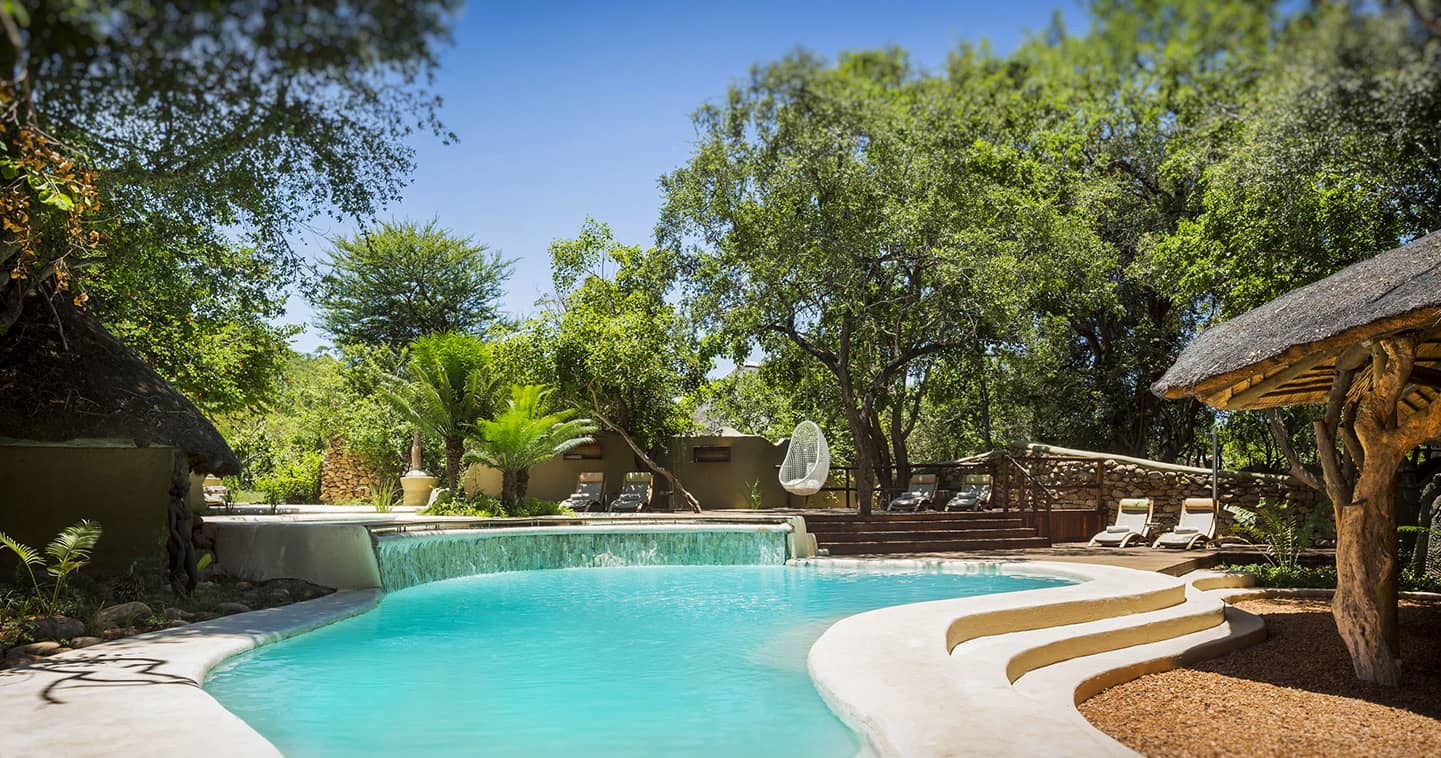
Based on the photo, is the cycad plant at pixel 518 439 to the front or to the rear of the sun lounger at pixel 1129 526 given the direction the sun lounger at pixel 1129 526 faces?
to the front

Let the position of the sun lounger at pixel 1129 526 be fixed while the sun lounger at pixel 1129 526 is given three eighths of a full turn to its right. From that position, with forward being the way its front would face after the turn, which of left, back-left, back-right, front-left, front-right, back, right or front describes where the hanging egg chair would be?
left

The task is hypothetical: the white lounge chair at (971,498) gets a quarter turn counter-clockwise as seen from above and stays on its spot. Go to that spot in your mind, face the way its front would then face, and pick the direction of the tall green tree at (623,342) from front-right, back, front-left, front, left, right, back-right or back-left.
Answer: back-right

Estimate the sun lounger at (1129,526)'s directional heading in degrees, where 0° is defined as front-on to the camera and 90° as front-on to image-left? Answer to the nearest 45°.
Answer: approximately 45°

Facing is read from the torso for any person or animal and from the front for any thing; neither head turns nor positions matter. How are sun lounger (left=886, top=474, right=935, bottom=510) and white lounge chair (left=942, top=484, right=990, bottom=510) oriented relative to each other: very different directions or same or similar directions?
same or similar directions

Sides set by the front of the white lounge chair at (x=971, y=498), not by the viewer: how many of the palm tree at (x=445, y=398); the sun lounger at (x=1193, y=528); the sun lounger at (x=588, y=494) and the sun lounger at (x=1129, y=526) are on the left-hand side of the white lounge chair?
2

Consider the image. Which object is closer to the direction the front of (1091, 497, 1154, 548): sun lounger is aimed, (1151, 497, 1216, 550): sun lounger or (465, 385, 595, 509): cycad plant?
the cycad plant

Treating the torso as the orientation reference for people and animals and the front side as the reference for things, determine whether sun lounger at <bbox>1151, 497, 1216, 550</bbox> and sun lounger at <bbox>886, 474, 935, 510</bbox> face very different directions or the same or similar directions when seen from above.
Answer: same or similar directions

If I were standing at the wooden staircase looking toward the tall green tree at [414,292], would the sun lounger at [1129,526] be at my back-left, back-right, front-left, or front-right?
back-right

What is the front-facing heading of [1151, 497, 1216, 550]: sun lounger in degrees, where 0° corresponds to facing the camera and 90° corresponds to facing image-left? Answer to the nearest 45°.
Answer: approximately 45°

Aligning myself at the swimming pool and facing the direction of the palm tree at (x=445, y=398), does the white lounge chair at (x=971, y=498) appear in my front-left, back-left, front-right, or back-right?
front-right

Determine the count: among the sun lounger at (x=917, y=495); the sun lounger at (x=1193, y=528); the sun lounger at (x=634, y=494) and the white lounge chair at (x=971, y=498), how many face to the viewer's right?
0

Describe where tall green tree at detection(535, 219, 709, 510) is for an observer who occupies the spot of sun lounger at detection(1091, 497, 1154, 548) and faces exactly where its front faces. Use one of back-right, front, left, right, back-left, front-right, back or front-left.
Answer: front-right

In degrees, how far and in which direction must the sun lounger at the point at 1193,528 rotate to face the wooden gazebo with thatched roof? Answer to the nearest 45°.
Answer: approximately 45° to its left

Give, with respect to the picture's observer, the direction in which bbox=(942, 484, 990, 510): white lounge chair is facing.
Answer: facing the viewer and to the left of the viewer

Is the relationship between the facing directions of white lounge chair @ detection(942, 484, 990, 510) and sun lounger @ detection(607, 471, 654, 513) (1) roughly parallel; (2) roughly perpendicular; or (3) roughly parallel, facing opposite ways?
roughly parallel
